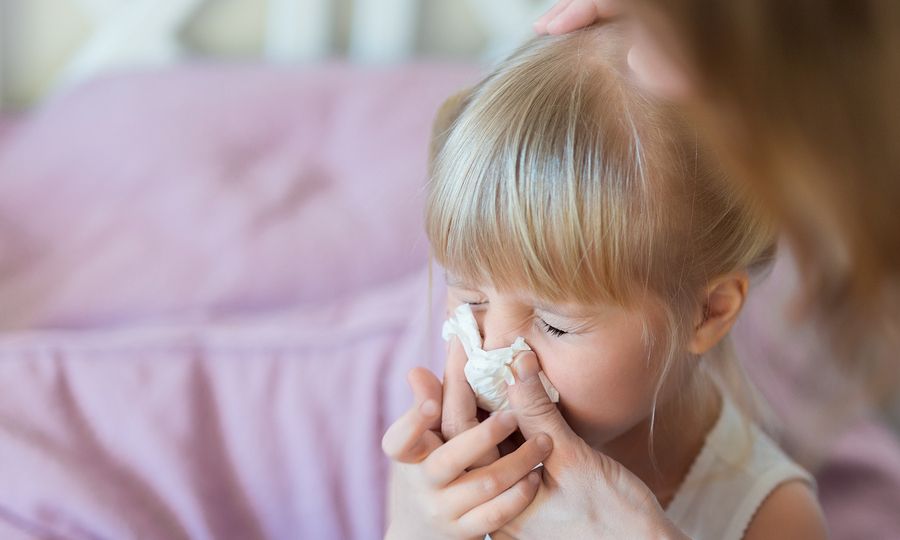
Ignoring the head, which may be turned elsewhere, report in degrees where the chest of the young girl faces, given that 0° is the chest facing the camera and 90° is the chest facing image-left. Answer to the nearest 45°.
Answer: approximately 45°

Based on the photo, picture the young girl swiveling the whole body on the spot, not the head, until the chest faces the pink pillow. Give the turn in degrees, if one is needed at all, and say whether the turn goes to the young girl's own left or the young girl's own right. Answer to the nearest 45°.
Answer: approximately 90° to the young girl's own right

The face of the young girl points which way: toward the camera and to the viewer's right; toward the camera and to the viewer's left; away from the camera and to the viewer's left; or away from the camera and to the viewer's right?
toward the camera and to the viewer's left
